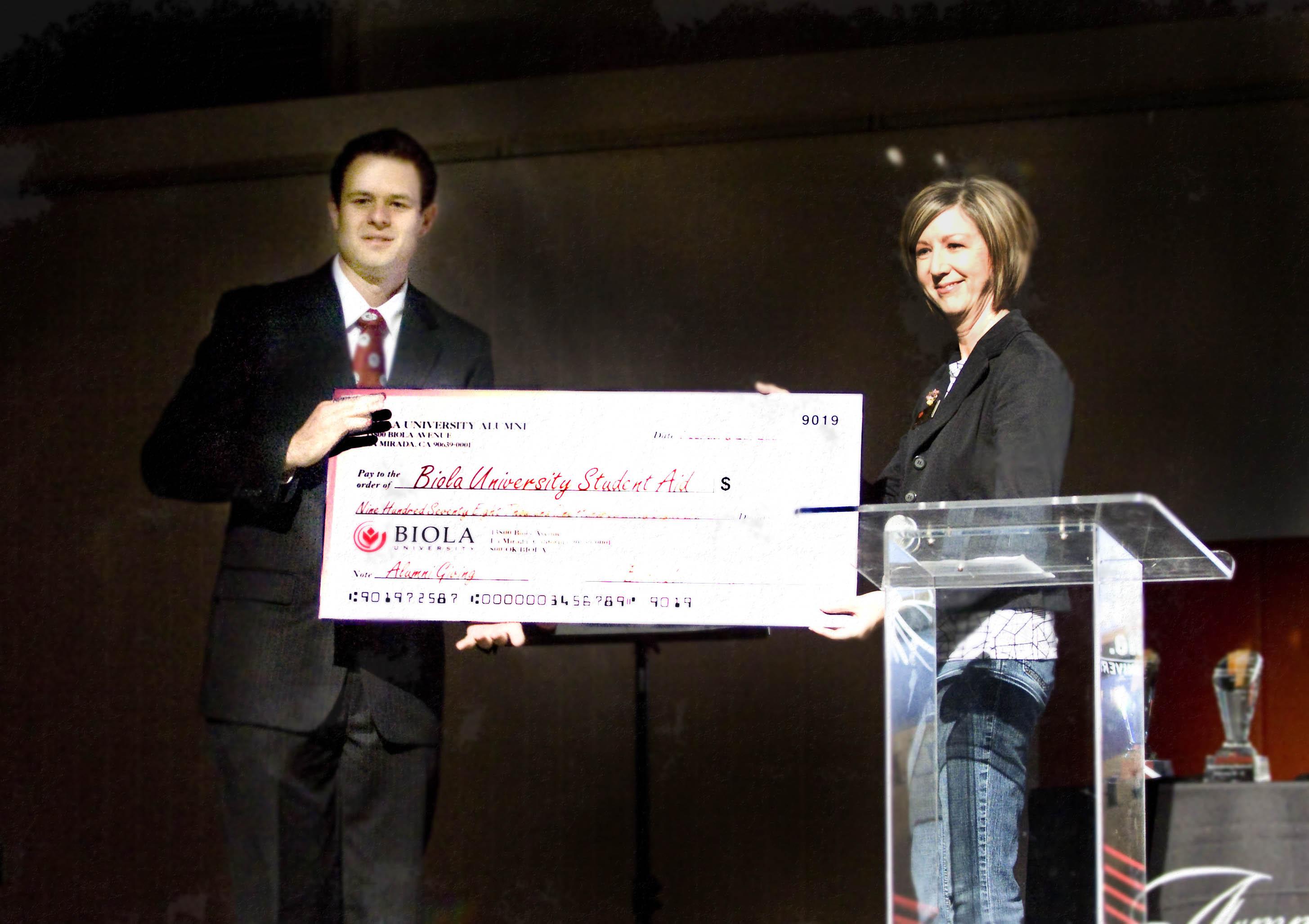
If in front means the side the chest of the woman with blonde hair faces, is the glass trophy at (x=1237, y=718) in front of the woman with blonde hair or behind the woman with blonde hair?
behind

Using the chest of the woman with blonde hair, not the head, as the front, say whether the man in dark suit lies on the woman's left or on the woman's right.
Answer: on the woman's right

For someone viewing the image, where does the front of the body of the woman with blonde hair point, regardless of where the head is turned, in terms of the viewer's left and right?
facing the viewer and to the left of the viewer

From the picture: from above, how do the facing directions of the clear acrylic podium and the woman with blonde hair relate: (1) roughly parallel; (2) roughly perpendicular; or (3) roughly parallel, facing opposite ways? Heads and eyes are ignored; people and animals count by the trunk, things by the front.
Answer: roughly parallel

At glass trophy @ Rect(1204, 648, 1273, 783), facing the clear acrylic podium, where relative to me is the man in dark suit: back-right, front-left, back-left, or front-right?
front-right

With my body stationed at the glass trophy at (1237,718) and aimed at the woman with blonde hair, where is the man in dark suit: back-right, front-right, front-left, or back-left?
front-right

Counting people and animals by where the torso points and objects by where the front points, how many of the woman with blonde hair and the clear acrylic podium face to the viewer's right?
0

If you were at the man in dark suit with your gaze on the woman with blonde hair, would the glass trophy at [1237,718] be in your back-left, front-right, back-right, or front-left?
front-left
